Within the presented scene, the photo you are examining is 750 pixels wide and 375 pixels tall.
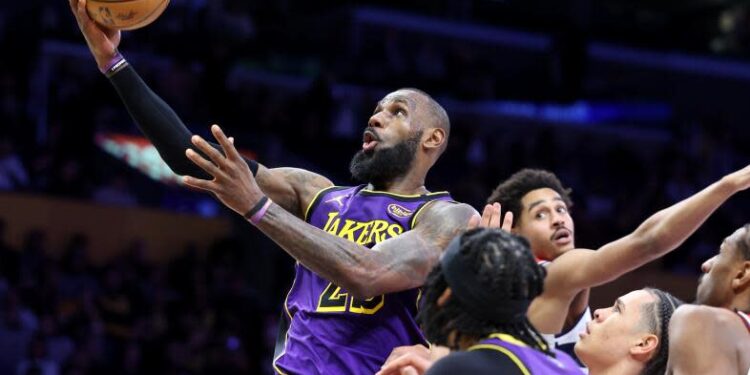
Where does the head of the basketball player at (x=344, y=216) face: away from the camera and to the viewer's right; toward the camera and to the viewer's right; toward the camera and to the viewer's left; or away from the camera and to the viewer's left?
toward the camera and to the viewer's left

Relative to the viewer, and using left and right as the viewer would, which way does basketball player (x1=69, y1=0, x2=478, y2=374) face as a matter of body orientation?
facing the viewer and to the left of the viewer

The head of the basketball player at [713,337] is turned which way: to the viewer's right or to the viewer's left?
to the viewer's left

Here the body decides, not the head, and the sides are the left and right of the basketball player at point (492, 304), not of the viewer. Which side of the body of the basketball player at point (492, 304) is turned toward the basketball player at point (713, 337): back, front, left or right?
right

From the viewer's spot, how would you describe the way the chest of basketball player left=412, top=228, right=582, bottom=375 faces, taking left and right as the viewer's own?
facing away from the viewer and to the left of the viewer

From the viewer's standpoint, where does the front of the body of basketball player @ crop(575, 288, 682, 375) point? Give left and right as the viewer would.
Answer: facing to the left of the viewer

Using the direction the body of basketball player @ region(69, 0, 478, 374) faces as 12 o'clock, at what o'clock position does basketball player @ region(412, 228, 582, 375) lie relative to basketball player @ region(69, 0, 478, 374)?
basketball player @ region(412, 228, 582, 375) is roughly at 10 o'clock from basketball player @ region(69, 0, 478, 374).

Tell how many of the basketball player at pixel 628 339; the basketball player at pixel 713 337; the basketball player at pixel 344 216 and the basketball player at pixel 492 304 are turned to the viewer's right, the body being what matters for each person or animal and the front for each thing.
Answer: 0

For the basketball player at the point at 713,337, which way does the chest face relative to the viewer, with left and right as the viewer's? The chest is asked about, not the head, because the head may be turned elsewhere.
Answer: facing away from the viewer and to the left of the viewer

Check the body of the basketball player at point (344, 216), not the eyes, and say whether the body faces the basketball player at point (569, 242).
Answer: no

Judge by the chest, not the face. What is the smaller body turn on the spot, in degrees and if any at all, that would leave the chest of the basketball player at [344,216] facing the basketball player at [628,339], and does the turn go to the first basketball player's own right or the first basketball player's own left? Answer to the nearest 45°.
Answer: approximately 90° to the first basketball player's own left

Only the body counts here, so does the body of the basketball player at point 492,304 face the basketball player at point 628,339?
no
